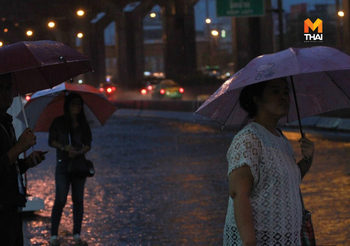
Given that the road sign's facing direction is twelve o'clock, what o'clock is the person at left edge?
The person at left edge is roughly at 12 o'clock from the road sign.

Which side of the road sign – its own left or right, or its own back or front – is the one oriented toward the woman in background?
front

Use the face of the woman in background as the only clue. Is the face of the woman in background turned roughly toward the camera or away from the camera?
toward the camera

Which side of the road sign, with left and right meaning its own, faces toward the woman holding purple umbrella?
front

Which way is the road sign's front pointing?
toward the camera
